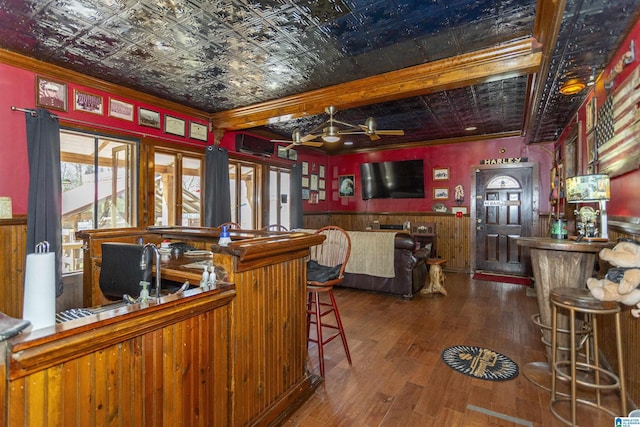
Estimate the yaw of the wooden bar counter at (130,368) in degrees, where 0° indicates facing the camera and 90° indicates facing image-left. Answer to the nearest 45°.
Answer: approximately 315°

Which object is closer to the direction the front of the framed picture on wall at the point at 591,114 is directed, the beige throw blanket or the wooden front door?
the beige throw blanket

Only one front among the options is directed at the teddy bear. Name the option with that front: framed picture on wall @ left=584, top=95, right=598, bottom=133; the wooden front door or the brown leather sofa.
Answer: the wooden front door

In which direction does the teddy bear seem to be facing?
to the viewer's left

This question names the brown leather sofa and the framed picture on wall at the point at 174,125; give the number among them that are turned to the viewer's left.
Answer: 0

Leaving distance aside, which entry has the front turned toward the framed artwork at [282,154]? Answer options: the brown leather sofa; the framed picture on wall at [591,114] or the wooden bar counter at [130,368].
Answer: the framed picture on wall

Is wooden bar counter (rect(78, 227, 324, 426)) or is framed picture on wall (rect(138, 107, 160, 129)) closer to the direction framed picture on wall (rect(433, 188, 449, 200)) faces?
the wooden bar counter

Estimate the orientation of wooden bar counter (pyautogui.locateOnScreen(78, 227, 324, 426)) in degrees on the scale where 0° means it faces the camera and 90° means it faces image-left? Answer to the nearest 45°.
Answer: approximately 315°

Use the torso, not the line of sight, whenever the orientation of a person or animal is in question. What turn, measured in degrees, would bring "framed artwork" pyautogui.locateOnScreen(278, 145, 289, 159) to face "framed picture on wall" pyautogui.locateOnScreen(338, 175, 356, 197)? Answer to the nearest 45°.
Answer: approximately 90° to its left

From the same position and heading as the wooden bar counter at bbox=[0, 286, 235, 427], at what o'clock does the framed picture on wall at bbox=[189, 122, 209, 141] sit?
The framed picture on wall is roughly at 8 o'clock from the wooden bar counter.

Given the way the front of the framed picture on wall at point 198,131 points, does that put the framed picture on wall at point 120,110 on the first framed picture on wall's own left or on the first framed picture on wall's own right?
on the first framed picture on wall's own right
